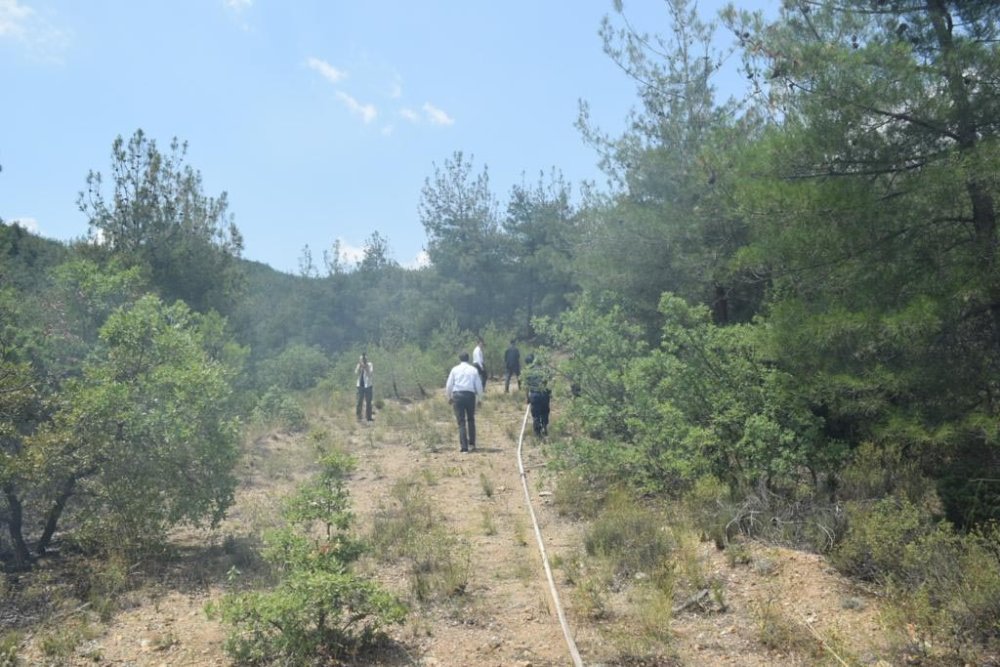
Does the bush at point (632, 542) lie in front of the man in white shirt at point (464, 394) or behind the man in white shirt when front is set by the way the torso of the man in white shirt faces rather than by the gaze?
behind

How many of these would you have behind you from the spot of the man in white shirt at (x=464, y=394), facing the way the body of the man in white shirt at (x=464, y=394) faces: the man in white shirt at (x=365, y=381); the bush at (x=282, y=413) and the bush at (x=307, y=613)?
1

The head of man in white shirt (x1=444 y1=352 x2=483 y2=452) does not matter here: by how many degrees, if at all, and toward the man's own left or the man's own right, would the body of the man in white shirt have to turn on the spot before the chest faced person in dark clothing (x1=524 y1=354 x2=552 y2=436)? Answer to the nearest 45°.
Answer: approximately 90° to the man's own right

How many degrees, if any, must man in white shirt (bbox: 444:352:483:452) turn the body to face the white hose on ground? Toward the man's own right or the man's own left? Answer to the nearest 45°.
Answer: approximately 180°

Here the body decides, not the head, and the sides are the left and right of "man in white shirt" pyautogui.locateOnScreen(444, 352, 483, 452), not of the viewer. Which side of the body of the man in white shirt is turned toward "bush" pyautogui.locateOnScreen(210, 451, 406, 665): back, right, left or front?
back

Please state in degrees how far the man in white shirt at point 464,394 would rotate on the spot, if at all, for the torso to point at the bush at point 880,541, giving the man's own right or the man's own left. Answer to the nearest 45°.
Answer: approximately 135° to the man's own right

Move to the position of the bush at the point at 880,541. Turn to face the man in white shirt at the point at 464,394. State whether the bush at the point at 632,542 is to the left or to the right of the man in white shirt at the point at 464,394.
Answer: left

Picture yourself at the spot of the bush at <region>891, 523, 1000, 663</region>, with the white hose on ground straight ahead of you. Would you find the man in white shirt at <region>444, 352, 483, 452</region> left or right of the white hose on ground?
right

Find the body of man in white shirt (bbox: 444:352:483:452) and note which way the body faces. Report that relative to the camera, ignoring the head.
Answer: away from the camera

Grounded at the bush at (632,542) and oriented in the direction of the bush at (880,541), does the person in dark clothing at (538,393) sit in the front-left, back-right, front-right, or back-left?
back-left

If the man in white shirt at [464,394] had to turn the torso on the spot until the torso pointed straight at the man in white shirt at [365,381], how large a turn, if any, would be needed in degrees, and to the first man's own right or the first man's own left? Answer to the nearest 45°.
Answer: approximately 45° to the first man's own left

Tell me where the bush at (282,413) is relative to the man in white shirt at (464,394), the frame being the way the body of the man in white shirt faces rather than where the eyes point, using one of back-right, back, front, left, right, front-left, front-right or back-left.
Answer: front-left
